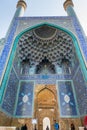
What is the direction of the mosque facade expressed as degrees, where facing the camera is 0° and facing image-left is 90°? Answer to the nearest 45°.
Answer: approximately 0°
